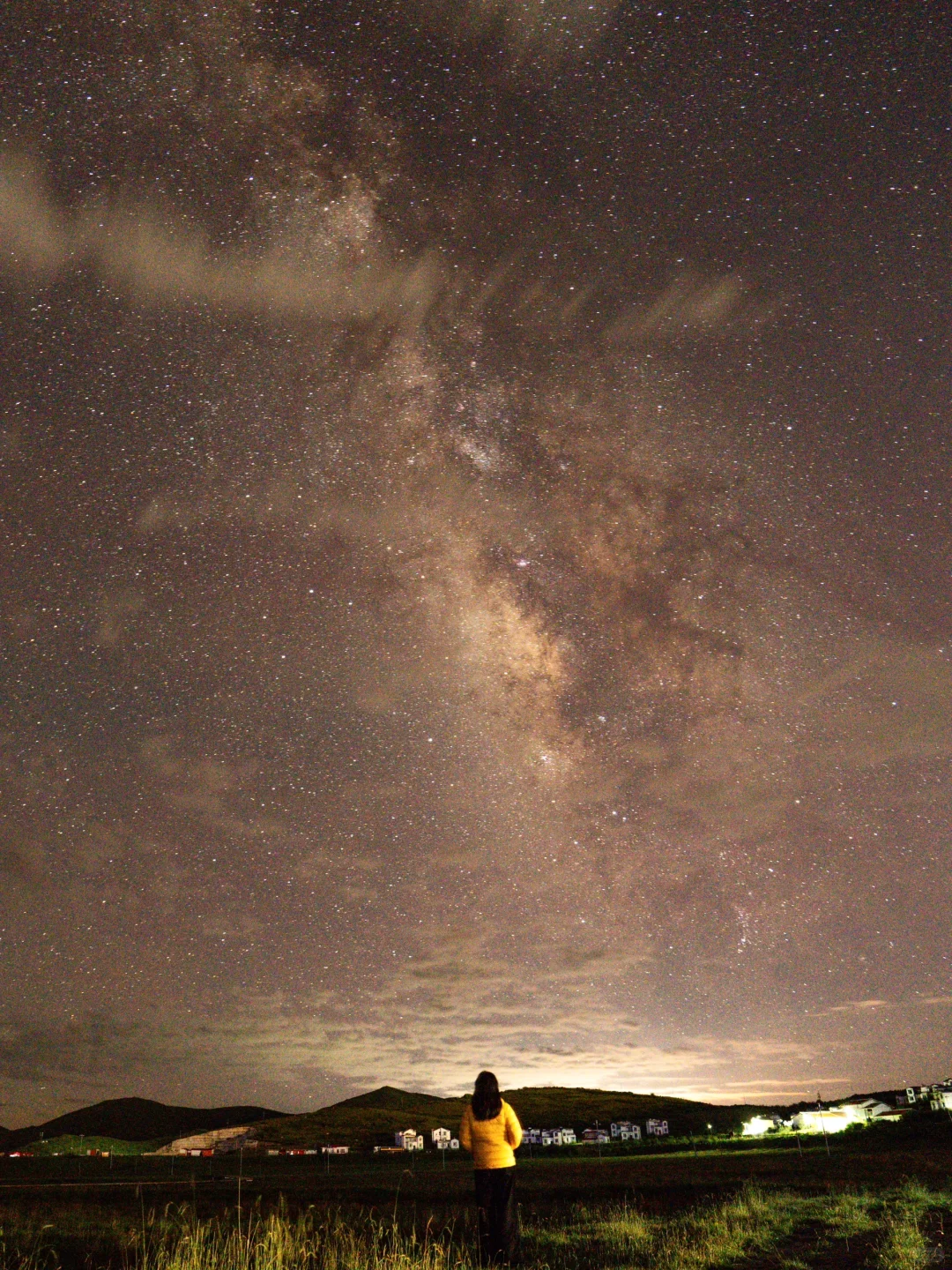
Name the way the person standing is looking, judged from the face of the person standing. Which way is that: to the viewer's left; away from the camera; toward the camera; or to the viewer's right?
away from the camera

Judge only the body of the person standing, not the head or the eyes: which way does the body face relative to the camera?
away from the camera
